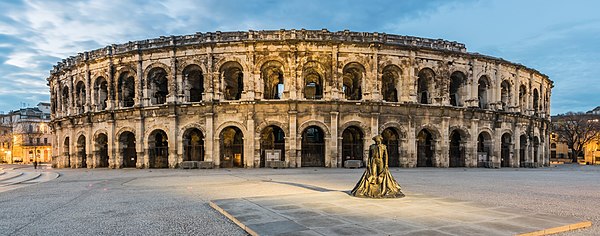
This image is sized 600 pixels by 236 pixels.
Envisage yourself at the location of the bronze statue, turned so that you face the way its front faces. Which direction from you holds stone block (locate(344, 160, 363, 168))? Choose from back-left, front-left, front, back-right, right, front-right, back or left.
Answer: back

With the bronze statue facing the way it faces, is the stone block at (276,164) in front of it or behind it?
behind

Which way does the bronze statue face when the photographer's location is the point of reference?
facing the viewer

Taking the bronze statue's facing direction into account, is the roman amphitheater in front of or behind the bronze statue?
behind

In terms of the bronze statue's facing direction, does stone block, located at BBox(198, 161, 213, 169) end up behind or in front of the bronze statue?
behind
